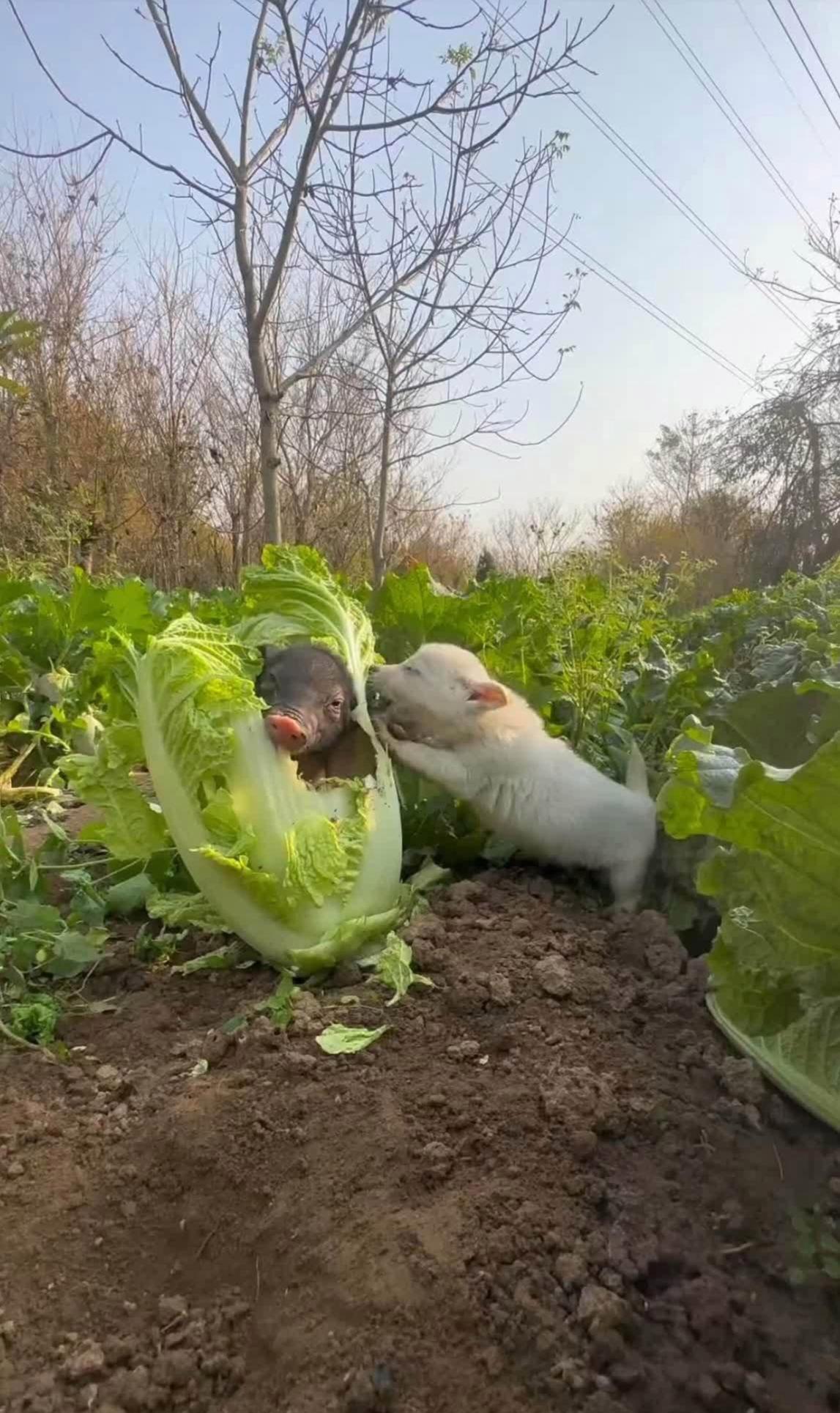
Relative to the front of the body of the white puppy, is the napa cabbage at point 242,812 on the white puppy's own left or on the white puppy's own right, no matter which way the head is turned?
on the white puppy's own left

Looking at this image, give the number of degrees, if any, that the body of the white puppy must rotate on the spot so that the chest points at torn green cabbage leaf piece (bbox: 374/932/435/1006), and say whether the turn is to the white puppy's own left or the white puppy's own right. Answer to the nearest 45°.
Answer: approximately 90° to the white puppy's own left

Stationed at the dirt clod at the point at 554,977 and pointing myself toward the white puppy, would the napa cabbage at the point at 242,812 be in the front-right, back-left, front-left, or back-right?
front-left

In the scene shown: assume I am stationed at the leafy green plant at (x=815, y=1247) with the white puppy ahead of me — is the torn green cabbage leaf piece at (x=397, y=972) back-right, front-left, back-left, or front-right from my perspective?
front-left

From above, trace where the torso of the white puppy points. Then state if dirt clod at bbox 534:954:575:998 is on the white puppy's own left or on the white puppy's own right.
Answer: on the white puppy's own left

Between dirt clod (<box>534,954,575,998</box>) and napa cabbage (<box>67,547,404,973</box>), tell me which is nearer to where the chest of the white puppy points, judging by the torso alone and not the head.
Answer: the napa cabbage

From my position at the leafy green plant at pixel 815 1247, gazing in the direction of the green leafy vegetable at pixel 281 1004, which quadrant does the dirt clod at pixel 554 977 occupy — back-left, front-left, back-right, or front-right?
front-right

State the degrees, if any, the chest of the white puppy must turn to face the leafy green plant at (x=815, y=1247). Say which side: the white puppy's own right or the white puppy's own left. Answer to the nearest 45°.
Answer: approximately 90° to the white puppy's own left

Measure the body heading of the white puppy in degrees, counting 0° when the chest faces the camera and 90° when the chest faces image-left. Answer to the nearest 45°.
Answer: approximately 90°
